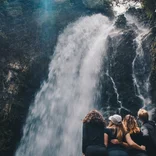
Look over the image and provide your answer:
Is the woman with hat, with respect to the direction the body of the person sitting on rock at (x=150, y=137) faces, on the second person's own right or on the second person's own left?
on the second person's own left

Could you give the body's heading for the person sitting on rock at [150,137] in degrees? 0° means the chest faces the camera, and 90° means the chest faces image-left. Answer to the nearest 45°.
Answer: approximately 135°

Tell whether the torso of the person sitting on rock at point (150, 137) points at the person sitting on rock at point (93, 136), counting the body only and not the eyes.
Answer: no

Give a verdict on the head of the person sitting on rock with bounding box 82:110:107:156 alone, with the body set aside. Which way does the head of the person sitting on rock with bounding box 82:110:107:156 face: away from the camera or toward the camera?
away from the camera

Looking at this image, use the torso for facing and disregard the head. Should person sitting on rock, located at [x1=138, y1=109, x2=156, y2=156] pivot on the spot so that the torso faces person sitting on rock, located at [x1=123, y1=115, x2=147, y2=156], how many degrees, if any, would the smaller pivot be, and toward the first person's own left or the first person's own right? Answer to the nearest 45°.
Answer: approximately 45° to the first person's own left
